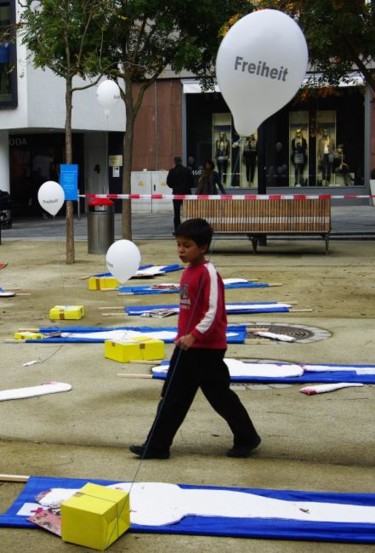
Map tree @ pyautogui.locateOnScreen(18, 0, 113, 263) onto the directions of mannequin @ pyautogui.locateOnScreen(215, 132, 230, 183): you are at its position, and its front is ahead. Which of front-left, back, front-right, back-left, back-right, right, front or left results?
front

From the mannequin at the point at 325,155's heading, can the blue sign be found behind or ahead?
ahead

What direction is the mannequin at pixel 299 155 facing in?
toward the camera

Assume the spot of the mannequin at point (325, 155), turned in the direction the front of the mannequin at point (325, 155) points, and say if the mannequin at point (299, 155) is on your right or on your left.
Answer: on your right

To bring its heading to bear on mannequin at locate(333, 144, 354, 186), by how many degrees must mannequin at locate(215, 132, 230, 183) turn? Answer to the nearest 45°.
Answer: approximately 90° to its left

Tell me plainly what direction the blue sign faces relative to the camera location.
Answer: facing the viewer

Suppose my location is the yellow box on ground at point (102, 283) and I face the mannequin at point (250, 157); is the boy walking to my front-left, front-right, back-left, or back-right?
back-right

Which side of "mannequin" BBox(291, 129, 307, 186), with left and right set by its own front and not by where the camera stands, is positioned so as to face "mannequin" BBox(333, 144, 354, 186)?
left

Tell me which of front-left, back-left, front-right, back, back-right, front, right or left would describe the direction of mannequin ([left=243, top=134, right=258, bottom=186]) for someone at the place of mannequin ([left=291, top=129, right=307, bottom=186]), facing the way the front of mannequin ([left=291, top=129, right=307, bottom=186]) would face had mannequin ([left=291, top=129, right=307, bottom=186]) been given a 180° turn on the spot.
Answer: left

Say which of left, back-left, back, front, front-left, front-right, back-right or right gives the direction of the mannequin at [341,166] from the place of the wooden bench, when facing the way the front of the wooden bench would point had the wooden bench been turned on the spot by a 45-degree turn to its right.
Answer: back-right

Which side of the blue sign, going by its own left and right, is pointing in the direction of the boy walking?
front

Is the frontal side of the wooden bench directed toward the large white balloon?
yes

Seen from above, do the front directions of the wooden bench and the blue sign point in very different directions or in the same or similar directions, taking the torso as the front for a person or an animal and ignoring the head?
same or similar directions

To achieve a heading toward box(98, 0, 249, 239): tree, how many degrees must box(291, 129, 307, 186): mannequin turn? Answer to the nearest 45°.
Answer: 0° — it already faces it

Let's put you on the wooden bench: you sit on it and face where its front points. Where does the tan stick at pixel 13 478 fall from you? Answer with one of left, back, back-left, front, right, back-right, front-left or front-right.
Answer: front

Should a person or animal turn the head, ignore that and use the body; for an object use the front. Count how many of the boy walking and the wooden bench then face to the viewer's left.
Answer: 1

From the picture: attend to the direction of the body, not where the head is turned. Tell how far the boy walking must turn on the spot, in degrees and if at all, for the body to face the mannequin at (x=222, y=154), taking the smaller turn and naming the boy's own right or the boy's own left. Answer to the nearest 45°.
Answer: approximately 90° to the boy's own right

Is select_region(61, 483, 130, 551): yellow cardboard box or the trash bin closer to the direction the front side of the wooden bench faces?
the yellow cardboard box
